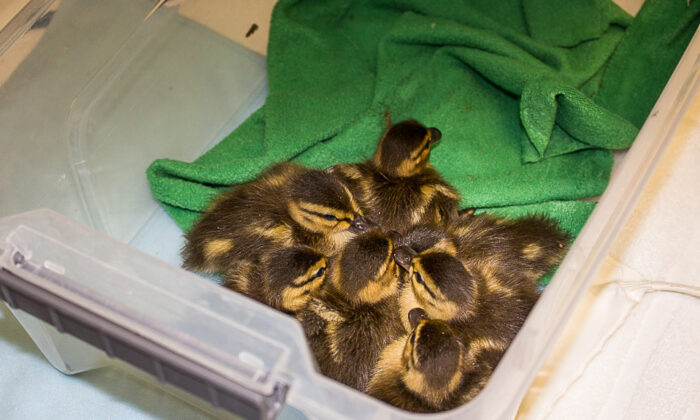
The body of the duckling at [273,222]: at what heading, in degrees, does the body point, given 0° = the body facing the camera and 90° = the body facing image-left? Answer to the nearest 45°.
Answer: approximately 270°

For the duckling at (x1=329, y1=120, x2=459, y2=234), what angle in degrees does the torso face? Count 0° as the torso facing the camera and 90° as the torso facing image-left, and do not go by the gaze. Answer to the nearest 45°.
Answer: approximately 225°

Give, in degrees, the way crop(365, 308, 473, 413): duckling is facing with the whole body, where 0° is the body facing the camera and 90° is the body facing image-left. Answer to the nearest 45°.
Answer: approximately 135°

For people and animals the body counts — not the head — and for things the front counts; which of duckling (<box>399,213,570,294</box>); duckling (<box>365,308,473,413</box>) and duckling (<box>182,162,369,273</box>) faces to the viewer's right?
duckling (<box>182,162,369,273</box>)

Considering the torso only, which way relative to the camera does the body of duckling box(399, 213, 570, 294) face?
to the viewer's left
